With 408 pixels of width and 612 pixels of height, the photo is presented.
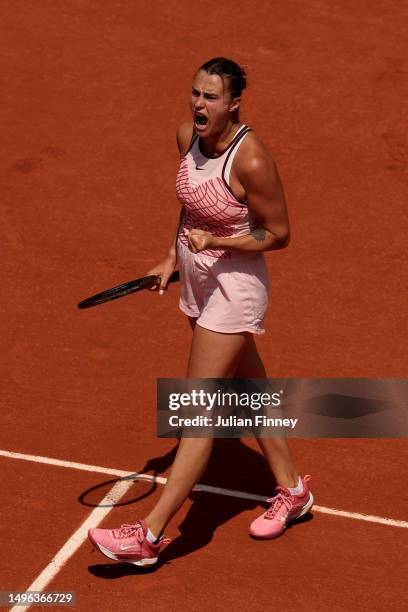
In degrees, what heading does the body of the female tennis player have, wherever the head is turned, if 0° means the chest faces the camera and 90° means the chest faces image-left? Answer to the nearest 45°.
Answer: approximately 45°
